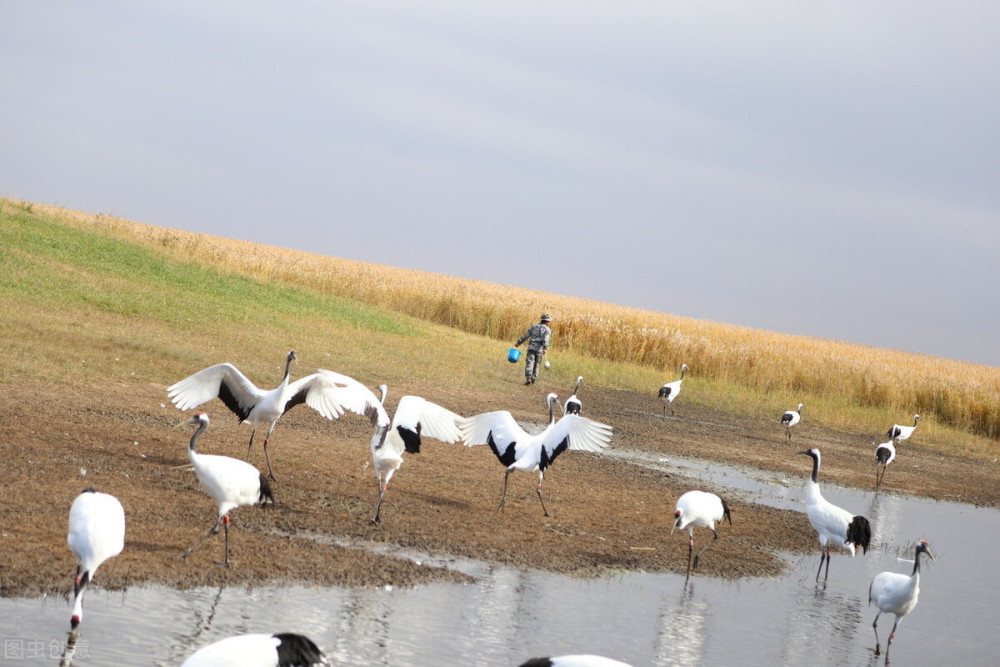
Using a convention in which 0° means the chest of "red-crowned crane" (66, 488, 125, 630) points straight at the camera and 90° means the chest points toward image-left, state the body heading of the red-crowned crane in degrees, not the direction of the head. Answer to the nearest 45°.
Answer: approximately 0°

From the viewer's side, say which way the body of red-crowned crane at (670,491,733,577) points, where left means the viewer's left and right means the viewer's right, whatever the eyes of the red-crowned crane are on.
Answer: facing to the left of the viewer

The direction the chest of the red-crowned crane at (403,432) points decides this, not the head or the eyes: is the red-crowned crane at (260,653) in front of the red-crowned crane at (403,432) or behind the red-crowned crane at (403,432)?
in front

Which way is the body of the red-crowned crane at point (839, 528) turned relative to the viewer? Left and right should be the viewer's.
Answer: facing to the left of the viewer

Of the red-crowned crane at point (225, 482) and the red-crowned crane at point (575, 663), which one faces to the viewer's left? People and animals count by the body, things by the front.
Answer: the red-crowned crane at point (225, 482)

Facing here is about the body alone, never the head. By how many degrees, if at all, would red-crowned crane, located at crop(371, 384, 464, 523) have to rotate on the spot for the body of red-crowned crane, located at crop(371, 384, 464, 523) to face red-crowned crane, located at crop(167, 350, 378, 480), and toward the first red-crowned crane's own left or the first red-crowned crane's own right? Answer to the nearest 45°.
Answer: approximately 45° to the first red-crowned crane's own left

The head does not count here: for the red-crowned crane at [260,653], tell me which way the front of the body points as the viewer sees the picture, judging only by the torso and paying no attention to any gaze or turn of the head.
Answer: to the viewer's left

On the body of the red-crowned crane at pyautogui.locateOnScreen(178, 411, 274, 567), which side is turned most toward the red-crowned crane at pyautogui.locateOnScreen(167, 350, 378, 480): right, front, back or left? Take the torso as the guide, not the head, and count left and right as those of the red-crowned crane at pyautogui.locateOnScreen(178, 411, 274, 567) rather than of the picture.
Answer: right

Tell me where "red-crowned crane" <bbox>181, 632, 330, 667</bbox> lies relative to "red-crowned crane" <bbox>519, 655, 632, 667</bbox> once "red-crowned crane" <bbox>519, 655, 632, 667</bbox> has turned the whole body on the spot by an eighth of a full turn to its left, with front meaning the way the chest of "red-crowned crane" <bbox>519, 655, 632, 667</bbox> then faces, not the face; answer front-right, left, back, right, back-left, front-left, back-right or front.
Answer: back-left

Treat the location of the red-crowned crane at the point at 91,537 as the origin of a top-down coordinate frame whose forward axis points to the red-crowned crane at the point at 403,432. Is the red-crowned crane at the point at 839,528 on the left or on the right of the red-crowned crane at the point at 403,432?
right

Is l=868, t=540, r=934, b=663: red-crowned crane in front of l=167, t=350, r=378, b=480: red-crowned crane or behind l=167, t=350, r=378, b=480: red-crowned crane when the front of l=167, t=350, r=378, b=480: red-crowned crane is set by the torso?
in front
